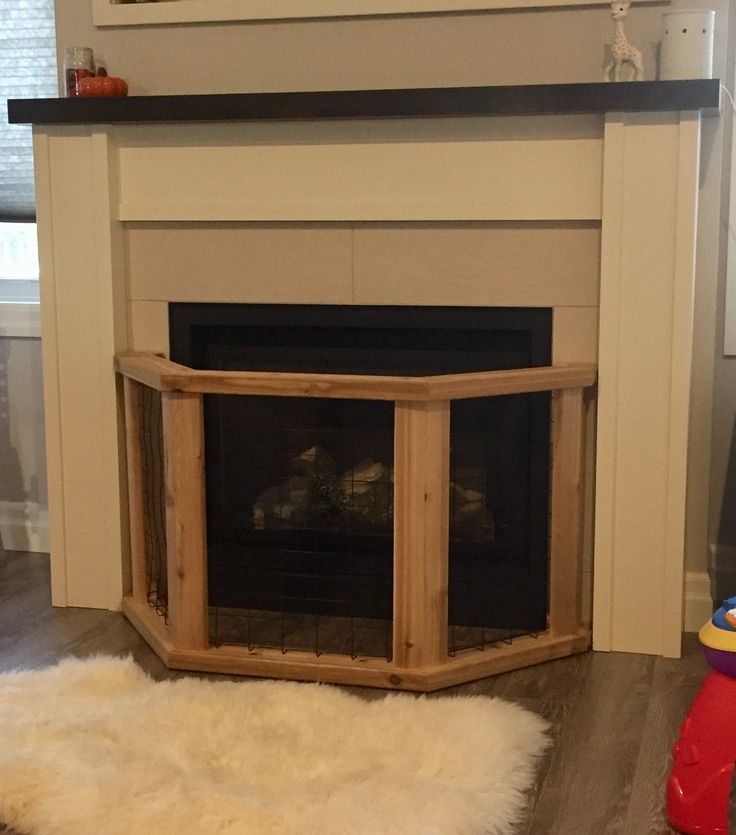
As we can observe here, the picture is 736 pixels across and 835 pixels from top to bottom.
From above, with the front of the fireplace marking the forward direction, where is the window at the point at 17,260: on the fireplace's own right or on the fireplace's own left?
on the fireplace's own right

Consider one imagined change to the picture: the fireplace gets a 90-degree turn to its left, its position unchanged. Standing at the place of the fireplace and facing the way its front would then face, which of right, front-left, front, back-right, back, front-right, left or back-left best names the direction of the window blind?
back-left

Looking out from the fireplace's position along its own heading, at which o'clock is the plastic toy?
The plastic toy is roughly at 11 o'clock from the fireplace.

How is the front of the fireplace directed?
toward the camera

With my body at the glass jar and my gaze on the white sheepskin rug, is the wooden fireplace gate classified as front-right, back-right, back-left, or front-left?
front-left

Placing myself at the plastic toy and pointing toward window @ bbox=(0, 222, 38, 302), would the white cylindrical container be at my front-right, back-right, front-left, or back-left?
front-right
